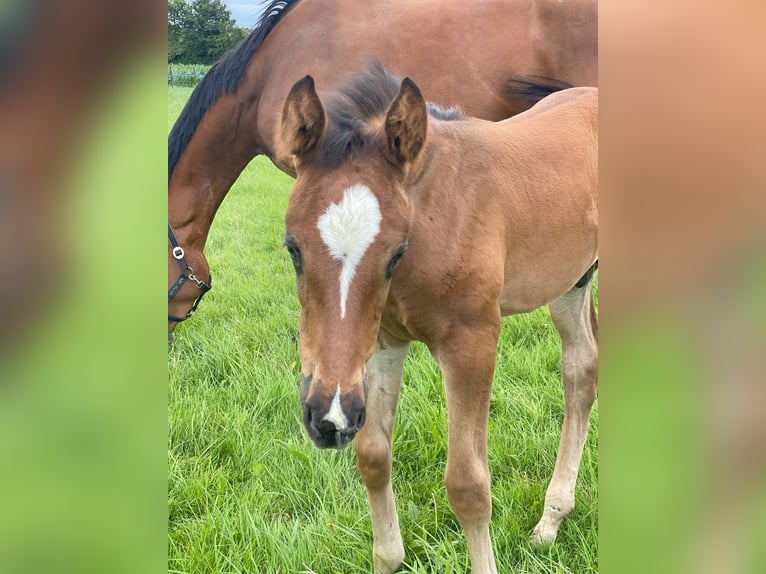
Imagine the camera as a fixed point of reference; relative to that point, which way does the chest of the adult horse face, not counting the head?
to the viewer's left

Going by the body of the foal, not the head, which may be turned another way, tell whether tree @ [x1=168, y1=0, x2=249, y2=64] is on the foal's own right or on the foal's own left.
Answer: on the foal's own right

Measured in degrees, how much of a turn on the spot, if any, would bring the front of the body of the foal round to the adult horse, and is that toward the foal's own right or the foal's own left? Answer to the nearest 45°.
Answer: approximately 135° to the foal's own right

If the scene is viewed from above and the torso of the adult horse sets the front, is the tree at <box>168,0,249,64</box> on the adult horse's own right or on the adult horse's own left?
on the adult horse's own right

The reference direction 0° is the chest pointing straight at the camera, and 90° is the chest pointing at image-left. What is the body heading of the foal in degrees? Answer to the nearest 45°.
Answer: approximately 45°

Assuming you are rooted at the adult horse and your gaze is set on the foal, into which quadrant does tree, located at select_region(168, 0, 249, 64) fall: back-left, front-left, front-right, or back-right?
back-right

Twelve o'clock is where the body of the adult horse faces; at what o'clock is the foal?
The foal is roughly at 9 o'clock from the adult horse.
